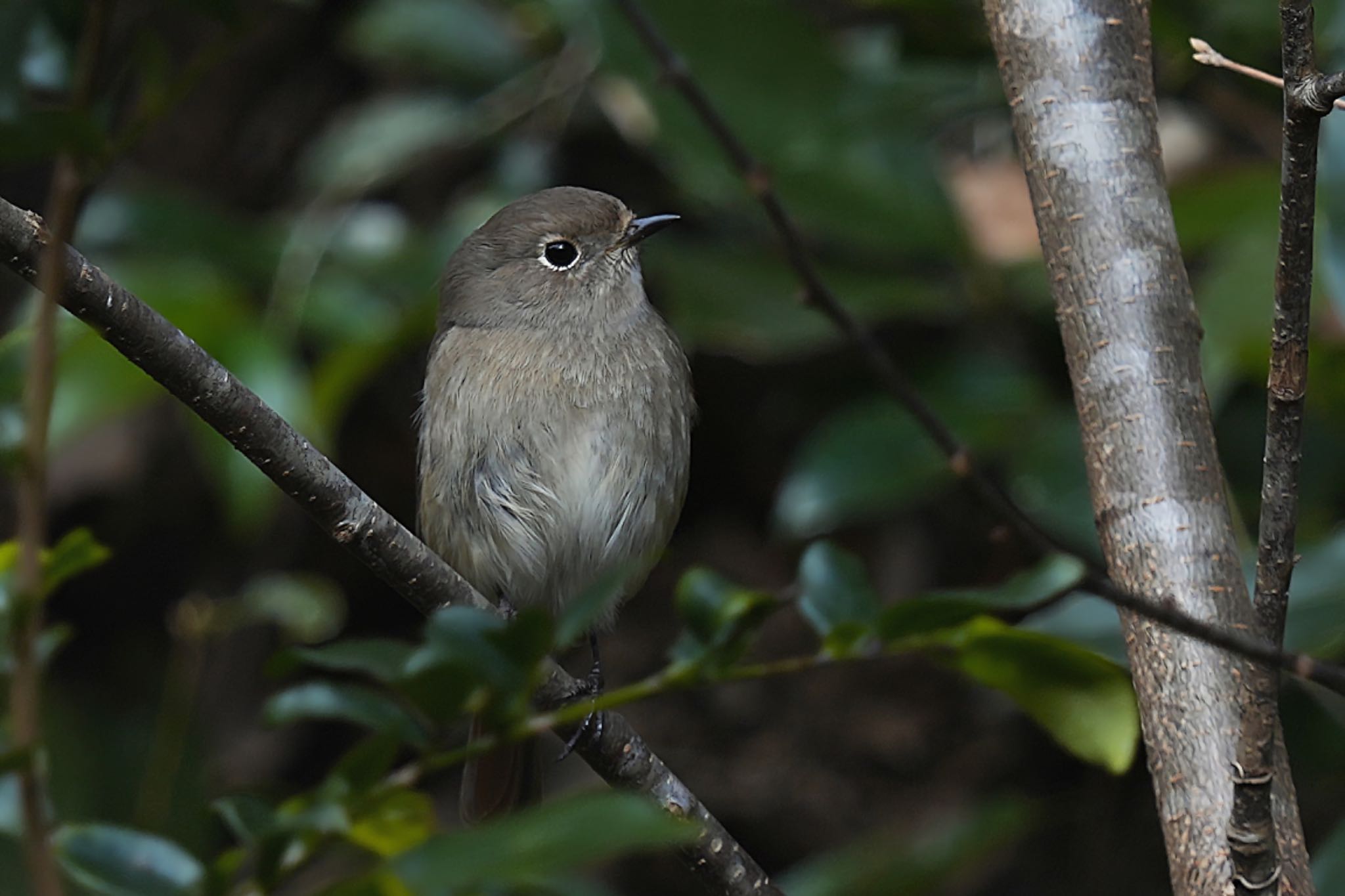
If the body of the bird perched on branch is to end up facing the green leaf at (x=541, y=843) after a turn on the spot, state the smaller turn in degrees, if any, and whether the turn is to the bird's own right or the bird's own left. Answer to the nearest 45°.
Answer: approximately 45° to the bird's own right

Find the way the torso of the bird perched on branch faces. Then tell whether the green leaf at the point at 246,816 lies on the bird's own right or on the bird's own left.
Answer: on the bird's own right

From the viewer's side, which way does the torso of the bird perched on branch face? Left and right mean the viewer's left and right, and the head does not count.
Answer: facing the viewer and to the right of the viewer

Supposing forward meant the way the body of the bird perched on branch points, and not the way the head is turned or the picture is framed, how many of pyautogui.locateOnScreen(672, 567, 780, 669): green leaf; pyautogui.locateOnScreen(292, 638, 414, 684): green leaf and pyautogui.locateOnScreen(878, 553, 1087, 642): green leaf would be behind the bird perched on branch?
0

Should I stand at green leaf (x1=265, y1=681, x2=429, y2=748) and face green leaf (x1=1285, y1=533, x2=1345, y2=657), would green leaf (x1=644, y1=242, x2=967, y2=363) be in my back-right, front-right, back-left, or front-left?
front-left

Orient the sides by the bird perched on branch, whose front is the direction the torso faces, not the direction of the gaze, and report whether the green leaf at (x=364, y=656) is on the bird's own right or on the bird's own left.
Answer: on the bird's own right

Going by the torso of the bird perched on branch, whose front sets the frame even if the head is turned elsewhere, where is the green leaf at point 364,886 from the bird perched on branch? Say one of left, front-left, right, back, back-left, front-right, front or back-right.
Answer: front-right

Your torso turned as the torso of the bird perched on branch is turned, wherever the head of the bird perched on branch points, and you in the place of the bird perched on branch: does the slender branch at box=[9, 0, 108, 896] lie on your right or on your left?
on your right

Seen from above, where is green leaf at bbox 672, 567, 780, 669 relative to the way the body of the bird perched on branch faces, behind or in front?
in front
